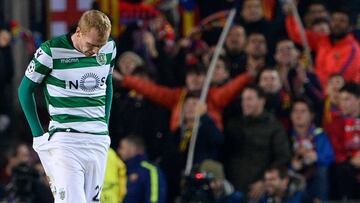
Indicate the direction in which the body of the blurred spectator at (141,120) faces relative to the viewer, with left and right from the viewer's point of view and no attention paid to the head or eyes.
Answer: facing the viewer

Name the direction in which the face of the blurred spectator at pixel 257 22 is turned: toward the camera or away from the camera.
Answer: toward the camera

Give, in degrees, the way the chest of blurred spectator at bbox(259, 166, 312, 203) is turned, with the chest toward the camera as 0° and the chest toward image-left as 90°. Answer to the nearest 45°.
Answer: approximately 45°

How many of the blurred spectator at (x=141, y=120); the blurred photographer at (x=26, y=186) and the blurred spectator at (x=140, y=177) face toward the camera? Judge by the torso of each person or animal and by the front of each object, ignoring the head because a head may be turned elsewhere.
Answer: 2

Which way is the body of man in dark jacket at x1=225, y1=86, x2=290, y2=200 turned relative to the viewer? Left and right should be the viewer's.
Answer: facing the viewer and to the left of the viewer

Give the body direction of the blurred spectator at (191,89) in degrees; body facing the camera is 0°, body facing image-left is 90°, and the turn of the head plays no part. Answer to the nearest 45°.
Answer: approximately 0°

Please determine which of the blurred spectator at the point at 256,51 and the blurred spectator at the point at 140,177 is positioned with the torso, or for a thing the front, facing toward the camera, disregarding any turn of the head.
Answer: the blurred spectator at the point at 256,51

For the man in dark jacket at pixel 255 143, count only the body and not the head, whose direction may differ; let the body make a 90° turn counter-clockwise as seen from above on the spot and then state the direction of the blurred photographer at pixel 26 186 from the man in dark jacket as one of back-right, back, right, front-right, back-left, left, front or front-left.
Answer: back-right

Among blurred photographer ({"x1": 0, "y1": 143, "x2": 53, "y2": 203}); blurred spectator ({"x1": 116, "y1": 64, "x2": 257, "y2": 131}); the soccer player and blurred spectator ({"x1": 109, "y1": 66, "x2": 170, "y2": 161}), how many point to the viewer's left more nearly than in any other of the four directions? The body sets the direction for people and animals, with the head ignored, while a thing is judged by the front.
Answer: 0

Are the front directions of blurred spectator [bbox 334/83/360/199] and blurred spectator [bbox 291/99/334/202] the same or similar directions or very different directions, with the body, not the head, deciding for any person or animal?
same or similar directions

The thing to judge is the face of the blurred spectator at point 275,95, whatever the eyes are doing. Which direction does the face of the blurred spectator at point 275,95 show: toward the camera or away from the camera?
toward the camera

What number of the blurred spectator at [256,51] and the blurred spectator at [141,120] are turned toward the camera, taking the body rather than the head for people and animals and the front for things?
2

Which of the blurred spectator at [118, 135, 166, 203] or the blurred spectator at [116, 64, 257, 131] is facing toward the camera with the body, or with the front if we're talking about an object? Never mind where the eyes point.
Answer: the blurred spectator at [116, 64, 257, 131]
